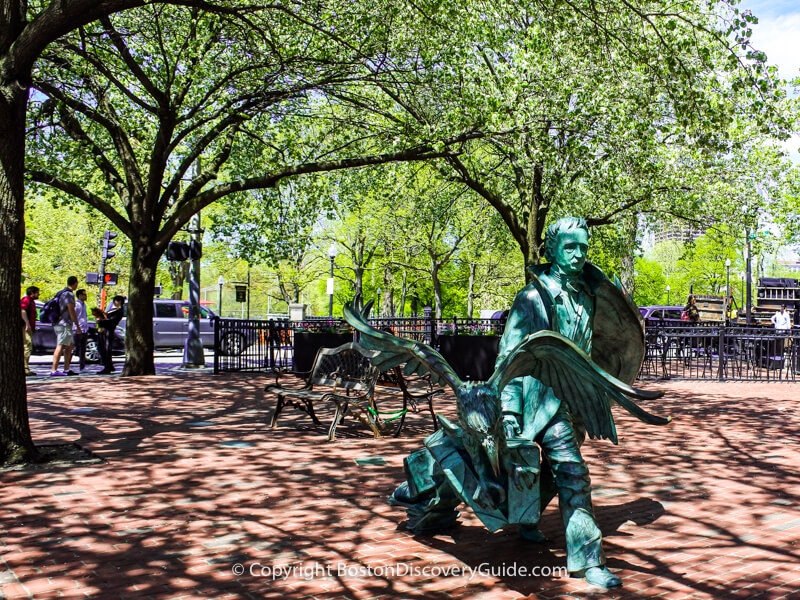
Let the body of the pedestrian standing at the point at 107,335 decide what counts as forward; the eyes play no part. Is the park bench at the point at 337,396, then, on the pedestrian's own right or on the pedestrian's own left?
on the pedestrian's own left

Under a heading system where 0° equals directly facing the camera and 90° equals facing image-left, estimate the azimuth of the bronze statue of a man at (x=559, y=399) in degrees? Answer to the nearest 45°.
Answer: approximately 315°

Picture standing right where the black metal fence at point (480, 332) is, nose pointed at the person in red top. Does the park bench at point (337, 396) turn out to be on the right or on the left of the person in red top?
left

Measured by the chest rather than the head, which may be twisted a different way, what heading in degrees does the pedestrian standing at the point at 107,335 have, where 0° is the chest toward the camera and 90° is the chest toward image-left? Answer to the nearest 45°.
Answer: approximately 90°

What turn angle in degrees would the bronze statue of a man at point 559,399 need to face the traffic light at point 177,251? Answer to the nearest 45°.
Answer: approximately 180°

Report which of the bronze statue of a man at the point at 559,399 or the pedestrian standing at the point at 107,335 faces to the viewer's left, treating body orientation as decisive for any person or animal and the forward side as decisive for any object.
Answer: the pedestrian standing

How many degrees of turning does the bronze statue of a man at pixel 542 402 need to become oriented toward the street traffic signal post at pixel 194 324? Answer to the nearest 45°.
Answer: approximately 180°

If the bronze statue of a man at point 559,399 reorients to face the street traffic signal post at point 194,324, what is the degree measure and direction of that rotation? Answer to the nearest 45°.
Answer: approximately 180°

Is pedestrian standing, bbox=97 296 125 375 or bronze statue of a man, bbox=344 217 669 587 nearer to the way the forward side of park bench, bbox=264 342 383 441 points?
the bronze statue of a man
